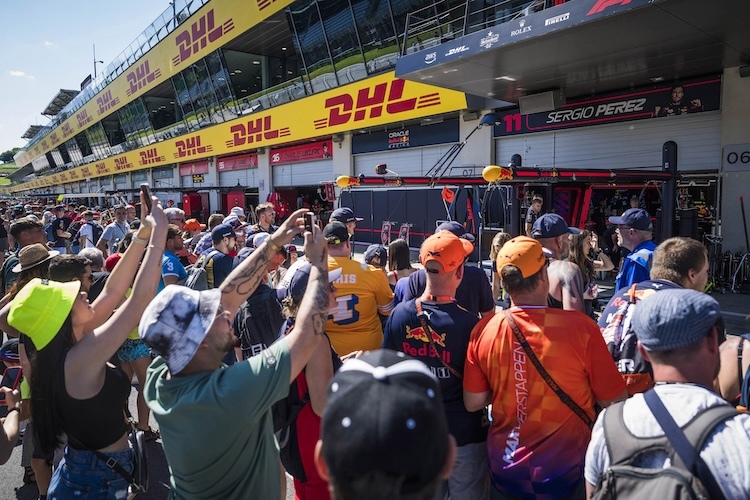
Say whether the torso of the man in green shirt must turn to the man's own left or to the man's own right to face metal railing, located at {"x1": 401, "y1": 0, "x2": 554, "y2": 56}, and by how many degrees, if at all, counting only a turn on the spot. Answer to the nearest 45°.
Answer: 0° — they already face it

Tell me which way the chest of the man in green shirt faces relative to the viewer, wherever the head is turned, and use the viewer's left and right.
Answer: facing away from the viewer and to the right of the viewer

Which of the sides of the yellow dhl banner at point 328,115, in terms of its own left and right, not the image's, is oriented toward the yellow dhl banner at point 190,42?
right

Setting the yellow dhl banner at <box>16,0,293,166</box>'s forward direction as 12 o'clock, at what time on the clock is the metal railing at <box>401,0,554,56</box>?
The metal railing is roughly at 10 o'clock from the yellow dhl banner.

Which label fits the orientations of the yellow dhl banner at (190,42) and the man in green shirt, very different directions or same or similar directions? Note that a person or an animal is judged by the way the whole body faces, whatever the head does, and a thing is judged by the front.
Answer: very different directions
